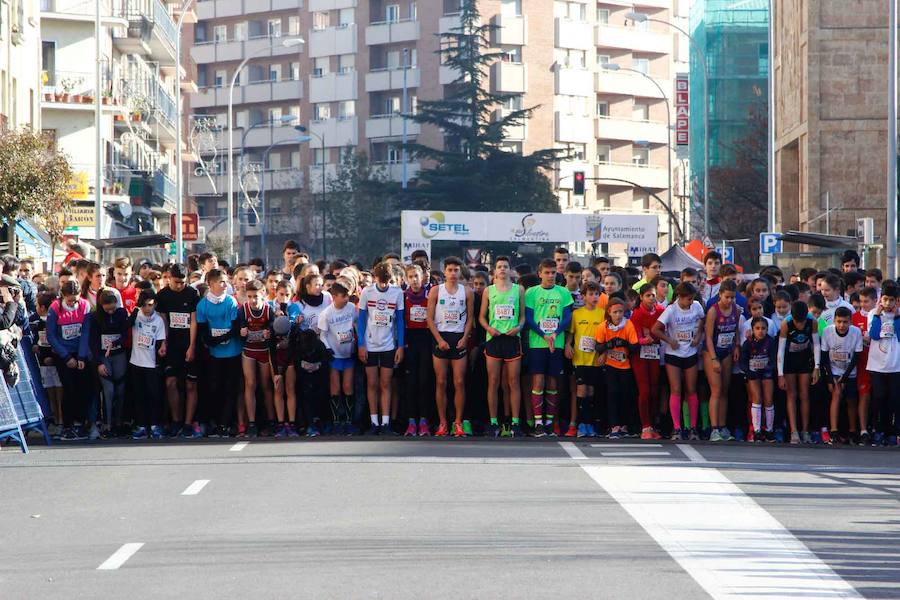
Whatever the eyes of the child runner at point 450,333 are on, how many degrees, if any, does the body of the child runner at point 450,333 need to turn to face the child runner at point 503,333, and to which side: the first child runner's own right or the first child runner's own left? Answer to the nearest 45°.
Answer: approximately 90° to the first child runner's own left

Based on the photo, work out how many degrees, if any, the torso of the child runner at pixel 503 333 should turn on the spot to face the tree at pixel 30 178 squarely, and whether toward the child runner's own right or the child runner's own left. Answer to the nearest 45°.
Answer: approximately 135° to the child runner's own right

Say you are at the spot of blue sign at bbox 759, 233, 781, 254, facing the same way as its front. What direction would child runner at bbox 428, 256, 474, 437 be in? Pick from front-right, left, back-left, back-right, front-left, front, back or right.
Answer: front

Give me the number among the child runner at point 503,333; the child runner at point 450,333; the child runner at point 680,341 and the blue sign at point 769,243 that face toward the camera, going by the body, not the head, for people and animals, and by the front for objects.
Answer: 4

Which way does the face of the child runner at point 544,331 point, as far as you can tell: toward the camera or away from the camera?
toward the camera

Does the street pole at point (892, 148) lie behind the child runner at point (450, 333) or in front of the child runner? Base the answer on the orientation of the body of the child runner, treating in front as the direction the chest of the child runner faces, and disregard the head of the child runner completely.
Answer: behind

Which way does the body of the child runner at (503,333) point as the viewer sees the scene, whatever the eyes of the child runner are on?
toward the camera

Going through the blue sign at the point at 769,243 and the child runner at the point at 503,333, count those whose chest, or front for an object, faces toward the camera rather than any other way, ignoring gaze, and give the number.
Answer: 2

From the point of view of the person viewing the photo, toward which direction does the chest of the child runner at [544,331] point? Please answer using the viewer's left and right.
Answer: facing the viewer

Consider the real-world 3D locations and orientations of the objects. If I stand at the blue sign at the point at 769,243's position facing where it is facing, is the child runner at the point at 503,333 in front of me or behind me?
in front

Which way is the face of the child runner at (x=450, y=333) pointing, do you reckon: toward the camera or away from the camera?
toward the camera

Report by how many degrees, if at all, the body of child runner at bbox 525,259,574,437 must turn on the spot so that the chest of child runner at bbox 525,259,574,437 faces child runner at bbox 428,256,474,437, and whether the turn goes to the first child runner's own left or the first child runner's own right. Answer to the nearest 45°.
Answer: approximately 90° to the first child runner's own right

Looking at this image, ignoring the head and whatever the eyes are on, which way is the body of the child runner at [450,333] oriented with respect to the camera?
toward the camera

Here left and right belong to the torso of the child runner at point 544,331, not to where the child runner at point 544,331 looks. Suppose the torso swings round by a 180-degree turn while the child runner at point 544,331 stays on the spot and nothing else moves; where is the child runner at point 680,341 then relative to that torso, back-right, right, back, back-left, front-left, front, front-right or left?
right
